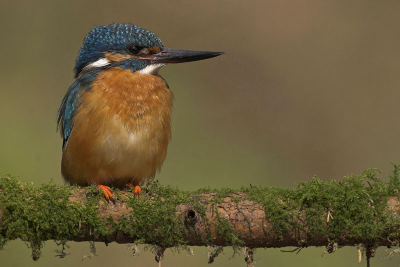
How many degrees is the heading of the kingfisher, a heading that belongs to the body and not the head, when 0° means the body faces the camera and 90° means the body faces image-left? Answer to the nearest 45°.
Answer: approximately 315°
